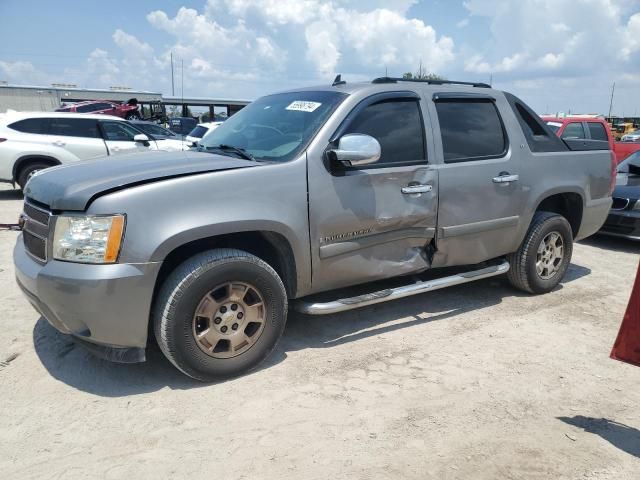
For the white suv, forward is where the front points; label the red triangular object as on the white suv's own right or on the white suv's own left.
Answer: on the white suv's own right

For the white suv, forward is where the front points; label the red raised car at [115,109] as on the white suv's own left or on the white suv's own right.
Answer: on the white suv's own left

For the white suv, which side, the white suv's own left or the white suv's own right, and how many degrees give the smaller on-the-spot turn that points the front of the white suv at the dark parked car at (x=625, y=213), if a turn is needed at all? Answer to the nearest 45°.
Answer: approximately 45° to the white suv's own right

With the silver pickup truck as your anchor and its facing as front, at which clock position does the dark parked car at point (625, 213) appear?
The dark parked car is roughly at 6 o'clock from the silver pickup truck.

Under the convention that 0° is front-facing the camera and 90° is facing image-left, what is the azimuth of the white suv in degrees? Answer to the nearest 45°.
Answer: approximately 270°

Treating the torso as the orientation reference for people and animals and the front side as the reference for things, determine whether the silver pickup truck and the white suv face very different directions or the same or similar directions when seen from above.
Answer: very different directions

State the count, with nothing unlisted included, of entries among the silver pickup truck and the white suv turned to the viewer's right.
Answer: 1

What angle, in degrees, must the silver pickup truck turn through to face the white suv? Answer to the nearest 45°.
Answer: approximately 90° to its right

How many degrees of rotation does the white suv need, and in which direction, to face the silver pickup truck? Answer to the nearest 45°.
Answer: approximately 90° to its right

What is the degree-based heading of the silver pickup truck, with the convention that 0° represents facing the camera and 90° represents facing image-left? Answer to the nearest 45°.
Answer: approximately 45°
